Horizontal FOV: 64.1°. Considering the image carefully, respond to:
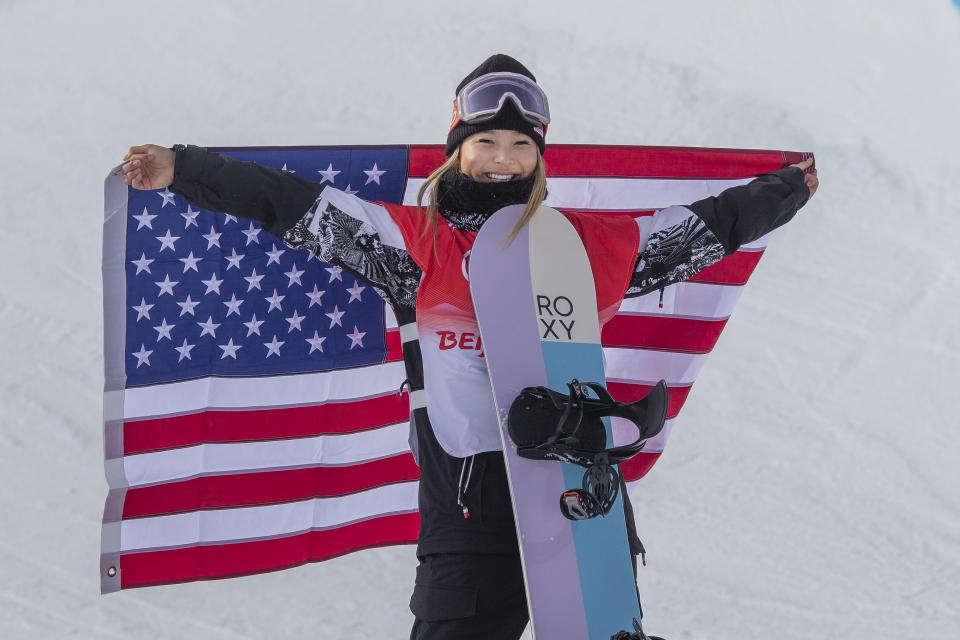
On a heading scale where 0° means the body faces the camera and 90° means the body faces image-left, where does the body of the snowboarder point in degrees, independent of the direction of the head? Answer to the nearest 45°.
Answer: approximately 0°
